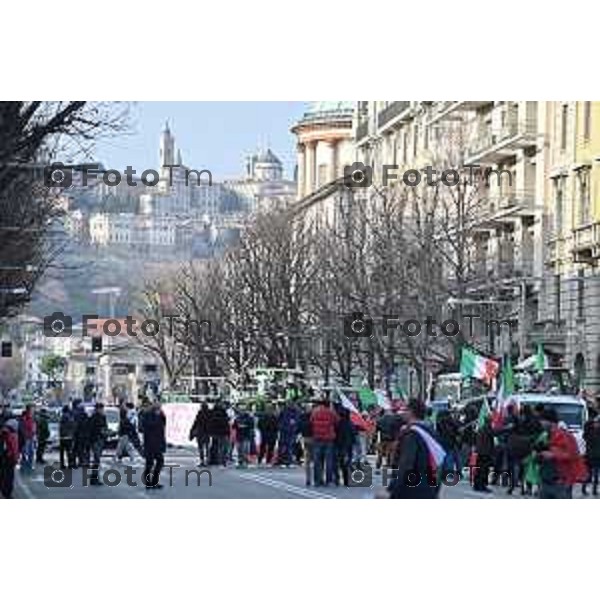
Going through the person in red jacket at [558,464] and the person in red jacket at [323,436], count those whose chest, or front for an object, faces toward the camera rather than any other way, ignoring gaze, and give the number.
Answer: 0

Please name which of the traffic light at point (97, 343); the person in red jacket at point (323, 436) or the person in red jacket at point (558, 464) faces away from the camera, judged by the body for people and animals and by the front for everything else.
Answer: the person in red jacket at point (323, 436)

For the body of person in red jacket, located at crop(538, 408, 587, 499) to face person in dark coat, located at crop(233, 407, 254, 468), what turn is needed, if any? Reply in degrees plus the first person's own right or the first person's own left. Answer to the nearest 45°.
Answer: approximately 45° to the first person's own right

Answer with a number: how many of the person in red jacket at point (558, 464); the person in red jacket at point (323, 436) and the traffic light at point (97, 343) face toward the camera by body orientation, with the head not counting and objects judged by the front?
1

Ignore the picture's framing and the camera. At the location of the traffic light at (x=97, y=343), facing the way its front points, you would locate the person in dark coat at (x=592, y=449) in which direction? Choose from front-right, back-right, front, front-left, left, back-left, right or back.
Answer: front

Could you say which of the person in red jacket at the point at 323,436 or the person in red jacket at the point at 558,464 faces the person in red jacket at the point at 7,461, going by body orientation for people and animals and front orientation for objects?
the person in red jacket at the point at 558,464

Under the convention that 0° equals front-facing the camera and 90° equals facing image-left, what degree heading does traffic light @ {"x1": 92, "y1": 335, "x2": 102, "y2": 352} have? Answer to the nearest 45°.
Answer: approximately 0°

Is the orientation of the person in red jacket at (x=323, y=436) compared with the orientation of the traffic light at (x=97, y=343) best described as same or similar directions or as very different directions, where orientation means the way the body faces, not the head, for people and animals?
very different directions

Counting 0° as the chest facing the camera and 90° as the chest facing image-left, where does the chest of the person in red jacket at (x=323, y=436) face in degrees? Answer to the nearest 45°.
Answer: approximately 180°

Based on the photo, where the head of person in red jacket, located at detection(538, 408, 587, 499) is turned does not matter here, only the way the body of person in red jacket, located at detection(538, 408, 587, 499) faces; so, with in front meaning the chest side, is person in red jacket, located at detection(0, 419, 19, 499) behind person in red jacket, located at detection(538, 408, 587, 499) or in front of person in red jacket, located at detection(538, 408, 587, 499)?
in front

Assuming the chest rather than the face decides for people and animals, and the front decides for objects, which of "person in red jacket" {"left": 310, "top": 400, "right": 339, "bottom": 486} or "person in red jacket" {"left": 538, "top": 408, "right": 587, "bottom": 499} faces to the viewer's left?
"person in red jacket" {"left": 538, "top": 408, "right": 587, "bottom": 499}

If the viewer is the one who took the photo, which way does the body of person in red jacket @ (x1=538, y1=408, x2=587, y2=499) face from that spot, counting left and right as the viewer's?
facing to the left of the viewer

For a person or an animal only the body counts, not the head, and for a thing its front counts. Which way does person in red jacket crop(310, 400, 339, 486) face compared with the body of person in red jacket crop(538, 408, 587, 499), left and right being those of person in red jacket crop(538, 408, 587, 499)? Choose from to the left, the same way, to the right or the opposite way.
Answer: to the right
